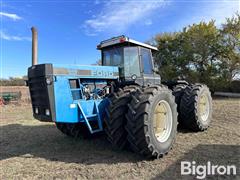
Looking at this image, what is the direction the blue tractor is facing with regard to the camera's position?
facing the viewer and to the left of the viewer
